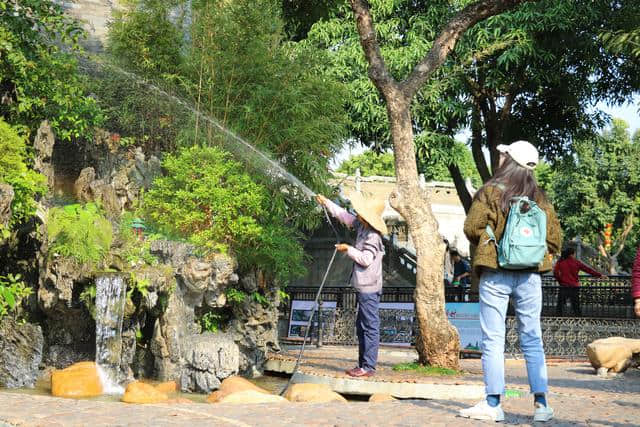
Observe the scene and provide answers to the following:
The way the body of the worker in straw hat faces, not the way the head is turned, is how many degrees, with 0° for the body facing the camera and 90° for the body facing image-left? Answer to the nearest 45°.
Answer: approximately 90°

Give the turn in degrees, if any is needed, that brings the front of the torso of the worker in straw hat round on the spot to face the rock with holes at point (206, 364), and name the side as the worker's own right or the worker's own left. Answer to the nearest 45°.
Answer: approximately 45° to the worker's own right

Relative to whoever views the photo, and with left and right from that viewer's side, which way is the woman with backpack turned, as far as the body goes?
facing away from the viewer and to the left of the viewer

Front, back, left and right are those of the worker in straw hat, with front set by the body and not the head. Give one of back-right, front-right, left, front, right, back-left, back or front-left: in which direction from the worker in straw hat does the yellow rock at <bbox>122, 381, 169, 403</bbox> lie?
front

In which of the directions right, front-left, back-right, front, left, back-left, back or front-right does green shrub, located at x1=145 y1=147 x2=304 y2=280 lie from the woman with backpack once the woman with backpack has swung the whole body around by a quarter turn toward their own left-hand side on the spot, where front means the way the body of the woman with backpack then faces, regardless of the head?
right

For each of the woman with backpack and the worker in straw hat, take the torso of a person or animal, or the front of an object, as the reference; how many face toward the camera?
0

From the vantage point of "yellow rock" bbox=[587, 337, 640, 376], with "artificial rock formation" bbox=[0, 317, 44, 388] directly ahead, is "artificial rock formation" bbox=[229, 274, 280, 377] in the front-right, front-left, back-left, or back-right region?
front-right
